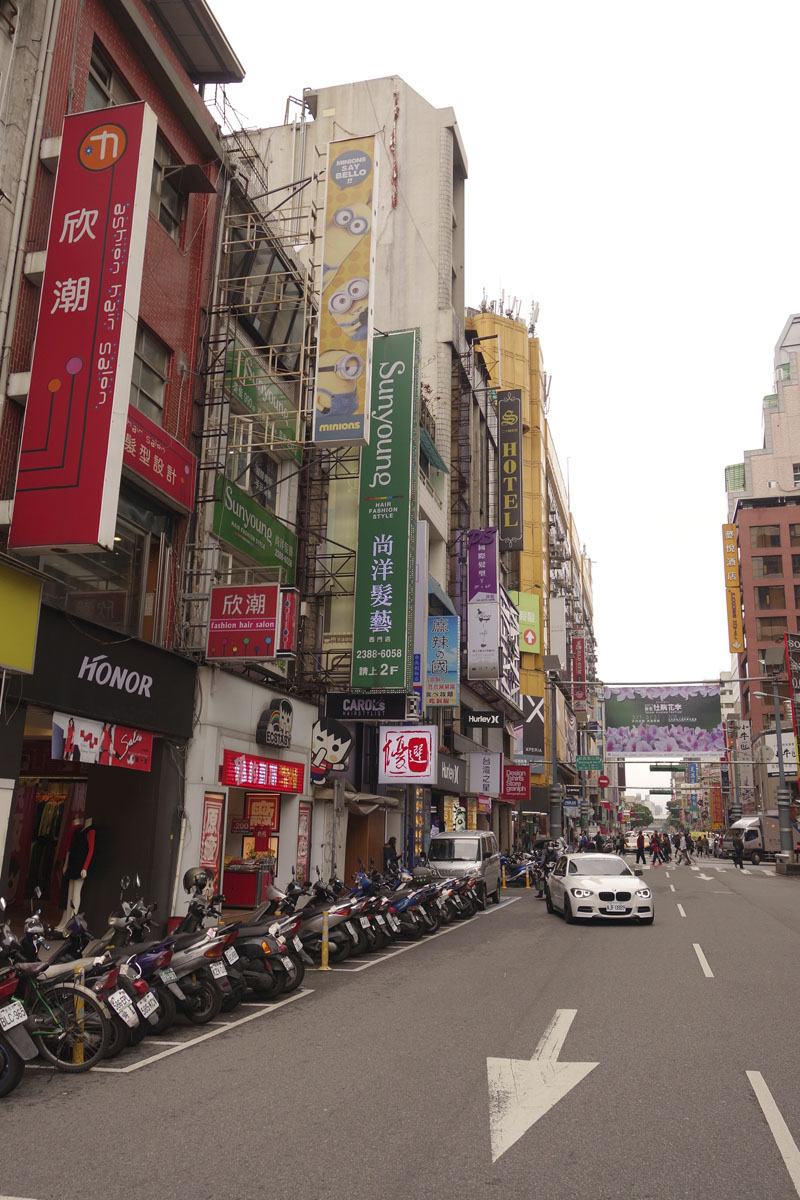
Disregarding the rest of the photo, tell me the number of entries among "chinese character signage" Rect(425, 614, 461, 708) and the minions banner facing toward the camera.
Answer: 2

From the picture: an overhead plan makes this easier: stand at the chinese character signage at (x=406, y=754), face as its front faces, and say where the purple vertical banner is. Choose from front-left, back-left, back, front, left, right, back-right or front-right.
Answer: back

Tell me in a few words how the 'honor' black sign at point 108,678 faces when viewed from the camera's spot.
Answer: facing the viewer and to the right of the viewer

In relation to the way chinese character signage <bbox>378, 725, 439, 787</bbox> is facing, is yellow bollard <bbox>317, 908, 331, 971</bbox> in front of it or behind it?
in front

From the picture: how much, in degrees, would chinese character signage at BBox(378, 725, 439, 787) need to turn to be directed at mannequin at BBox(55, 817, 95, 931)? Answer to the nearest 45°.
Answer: approximately 45° to its right

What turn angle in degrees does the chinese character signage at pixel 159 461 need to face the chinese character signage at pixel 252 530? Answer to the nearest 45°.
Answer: approximately 90° to its left
